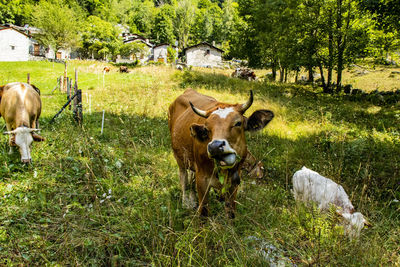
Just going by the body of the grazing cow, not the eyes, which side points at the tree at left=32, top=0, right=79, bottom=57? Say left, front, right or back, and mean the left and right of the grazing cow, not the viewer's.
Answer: back

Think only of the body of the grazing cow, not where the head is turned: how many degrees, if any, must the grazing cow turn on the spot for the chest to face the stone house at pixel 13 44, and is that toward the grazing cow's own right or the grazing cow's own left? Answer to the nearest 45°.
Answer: approximately 180°

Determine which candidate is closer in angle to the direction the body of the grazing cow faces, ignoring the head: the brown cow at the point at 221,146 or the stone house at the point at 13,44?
the brown cow

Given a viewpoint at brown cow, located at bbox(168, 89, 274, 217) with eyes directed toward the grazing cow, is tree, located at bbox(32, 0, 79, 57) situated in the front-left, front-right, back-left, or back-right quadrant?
front-right

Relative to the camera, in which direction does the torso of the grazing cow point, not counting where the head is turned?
toward the camera

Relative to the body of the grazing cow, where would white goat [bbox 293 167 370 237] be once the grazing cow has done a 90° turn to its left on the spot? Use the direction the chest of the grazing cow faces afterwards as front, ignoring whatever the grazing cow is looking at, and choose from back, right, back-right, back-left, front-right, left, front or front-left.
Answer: front-right
